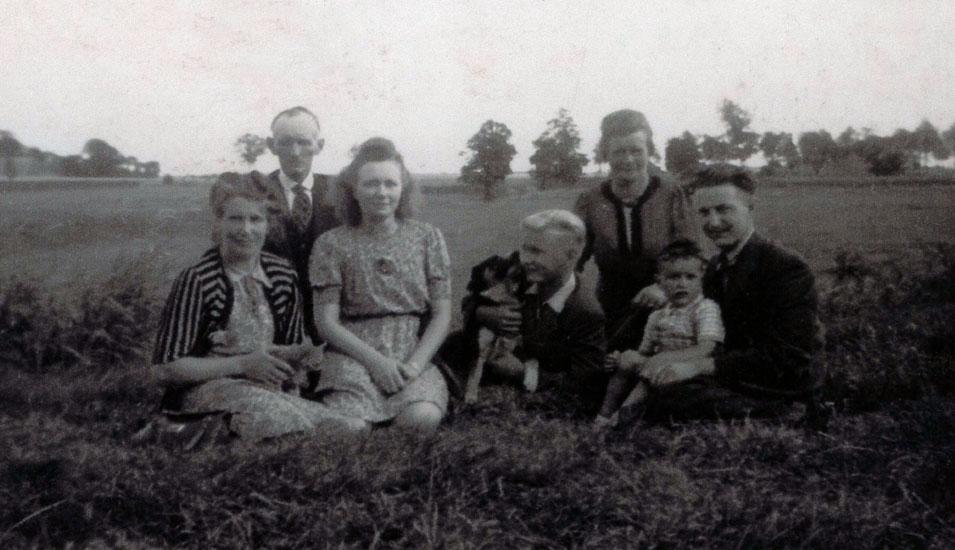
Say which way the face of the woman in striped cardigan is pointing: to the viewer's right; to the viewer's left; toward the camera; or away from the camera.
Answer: toward the camera

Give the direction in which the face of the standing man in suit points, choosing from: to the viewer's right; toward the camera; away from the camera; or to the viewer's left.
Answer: toward the camera

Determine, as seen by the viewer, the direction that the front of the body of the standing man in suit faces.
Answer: toward the camera

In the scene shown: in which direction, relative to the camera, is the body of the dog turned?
toward the camera

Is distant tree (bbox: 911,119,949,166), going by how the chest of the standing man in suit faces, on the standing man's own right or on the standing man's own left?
on the standing man's own left

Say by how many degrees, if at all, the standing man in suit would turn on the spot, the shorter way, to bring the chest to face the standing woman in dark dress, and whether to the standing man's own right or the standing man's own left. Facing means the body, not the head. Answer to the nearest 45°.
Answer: approximately 90° to the standing man's own left

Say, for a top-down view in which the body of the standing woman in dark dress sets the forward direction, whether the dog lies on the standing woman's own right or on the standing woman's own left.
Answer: on the standing woman's own right

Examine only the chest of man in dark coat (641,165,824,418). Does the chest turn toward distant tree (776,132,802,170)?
no

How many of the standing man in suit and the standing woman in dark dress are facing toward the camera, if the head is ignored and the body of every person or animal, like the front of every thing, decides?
2

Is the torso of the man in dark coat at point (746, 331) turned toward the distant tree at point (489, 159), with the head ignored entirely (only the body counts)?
no

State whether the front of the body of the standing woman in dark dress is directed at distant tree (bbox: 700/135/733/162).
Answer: no

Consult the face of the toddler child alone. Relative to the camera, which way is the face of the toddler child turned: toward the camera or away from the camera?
toward the camera

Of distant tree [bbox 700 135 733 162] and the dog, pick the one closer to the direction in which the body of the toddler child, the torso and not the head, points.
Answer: the dog

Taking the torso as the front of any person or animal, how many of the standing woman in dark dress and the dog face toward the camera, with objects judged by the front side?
2
